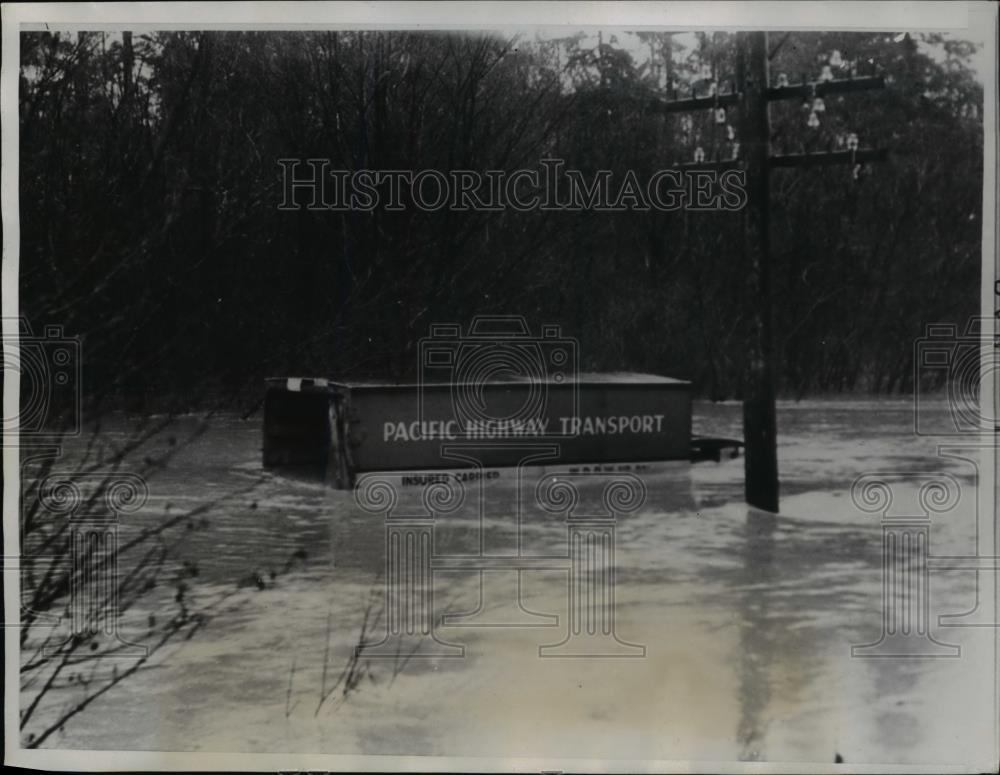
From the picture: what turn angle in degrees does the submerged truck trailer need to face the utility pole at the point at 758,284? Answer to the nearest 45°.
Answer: approximately 45° to its right

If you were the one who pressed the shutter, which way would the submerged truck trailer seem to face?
facing away from the viewer and to the right of the viewer
